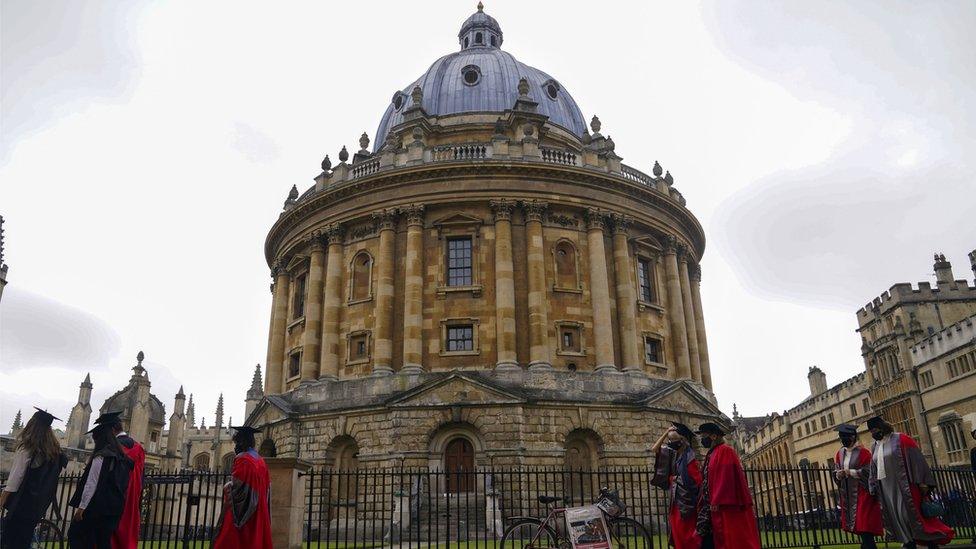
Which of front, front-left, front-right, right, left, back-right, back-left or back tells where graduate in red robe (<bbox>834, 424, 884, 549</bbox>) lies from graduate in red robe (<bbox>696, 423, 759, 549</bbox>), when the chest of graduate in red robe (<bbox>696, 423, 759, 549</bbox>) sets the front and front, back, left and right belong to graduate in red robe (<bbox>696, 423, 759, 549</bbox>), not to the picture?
back-right

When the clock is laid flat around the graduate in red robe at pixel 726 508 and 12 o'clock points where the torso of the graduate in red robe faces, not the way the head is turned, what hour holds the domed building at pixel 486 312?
The domed building is roughly at 2 o'clock from the graduate in red robe.

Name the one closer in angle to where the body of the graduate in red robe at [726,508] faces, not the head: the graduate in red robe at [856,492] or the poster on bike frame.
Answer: the poster on bike frame

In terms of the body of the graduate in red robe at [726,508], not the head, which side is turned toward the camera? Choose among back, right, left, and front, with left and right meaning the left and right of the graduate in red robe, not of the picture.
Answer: left

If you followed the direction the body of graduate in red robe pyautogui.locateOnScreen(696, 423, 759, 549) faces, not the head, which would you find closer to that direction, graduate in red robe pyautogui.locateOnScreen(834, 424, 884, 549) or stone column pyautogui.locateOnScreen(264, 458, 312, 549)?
the stone column

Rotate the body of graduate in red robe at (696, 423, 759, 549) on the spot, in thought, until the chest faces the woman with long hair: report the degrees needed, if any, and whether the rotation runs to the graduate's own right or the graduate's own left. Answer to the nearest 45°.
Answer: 0° — they already face them
